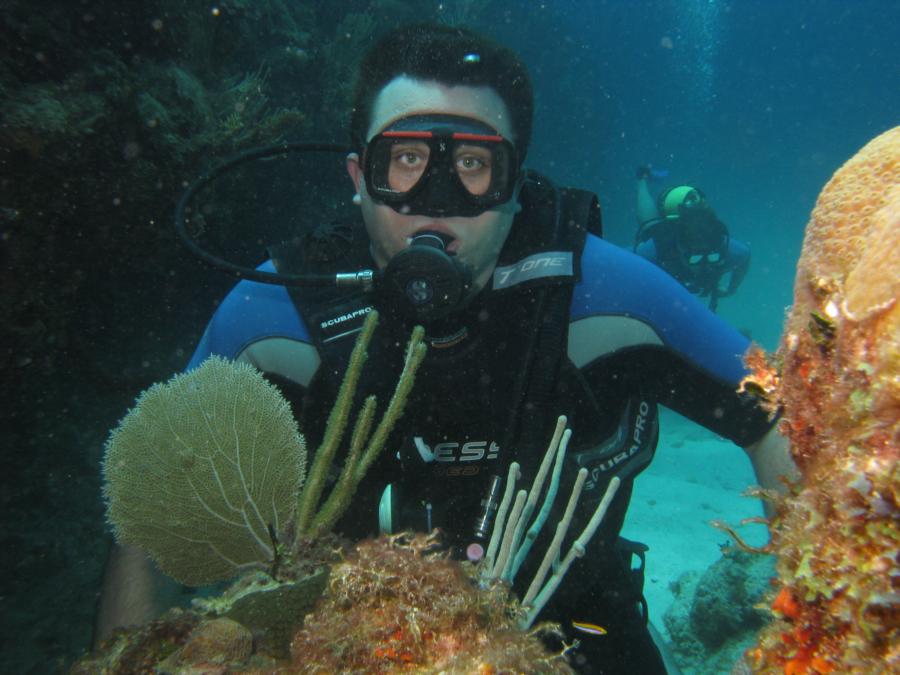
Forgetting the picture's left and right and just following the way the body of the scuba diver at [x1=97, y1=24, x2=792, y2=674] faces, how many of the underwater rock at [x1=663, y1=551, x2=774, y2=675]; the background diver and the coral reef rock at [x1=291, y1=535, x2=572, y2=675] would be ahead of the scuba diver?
1

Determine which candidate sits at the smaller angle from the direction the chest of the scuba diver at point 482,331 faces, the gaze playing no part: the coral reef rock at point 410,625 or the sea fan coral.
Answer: the coral reef rock

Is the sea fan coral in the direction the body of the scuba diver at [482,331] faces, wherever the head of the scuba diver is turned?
no

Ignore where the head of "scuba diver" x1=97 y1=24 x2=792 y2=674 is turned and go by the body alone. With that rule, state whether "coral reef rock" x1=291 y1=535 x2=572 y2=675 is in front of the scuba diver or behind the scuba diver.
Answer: in front

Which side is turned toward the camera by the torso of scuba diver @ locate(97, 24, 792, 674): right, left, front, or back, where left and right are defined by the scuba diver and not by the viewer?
front

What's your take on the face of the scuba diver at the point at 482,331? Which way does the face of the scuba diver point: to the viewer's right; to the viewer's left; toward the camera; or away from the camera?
toward the camera

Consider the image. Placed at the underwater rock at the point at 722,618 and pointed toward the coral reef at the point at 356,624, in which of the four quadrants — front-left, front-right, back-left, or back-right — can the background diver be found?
back-right

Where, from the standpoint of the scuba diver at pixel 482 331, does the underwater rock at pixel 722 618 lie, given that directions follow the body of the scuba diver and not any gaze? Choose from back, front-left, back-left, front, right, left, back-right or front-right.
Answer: back-left
